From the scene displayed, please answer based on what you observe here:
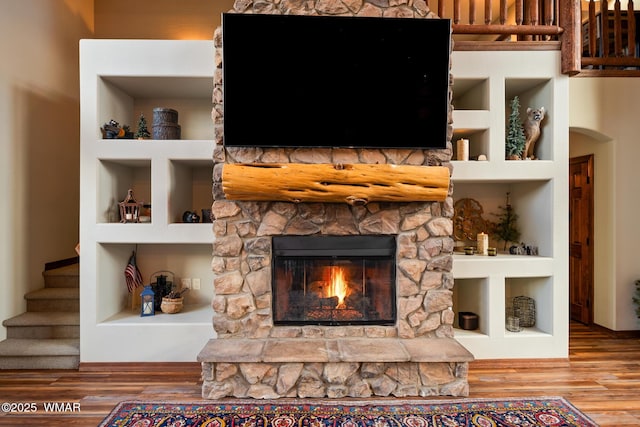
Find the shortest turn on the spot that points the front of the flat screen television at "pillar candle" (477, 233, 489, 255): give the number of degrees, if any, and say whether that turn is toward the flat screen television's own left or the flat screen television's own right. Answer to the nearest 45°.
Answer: approximately 135° to the flat screen television's own left

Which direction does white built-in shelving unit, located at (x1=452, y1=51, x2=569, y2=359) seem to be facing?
toward the camera

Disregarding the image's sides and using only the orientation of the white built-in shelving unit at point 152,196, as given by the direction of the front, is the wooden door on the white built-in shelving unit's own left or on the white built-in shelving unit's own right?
on the white built-in shelving unit's own left

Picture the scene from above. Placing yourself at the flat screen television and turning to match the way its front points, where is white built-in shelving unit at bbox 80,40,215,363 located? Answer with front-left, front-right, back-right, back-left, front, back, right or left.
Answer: right

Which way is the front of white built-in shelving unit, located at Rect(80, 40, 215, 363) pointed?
toward the camera

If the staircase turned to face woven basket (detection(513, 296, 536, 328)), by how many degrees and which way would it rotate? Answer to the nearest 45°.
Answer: approximately 45° to its left

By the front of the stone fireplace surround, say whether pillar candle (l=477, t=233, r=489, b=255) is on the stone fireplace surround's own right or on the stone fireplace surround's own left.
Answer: on the stone fireplace surround's own left

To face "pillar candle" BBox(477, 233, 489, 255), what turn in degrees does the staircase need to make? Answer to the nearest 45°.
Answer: approximately 45° to its left

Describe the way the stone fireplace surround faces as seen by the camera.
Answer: facing the viewer

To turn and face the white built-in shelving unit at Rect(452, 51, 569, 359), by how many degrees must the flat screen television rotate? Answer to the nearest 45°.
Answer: approximately 90° to its left

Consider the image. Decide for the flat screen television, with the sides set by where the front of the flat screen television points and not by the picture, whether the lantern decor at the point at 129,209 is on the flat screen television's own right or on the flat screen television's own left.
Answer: on the flat screen television's own right

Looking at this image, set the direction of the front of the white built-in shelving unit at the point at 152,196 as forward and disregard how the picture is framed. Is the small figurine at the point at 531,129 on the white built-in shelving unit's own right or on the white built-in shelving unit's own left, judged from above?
on the white built-in shelving unit's own left
